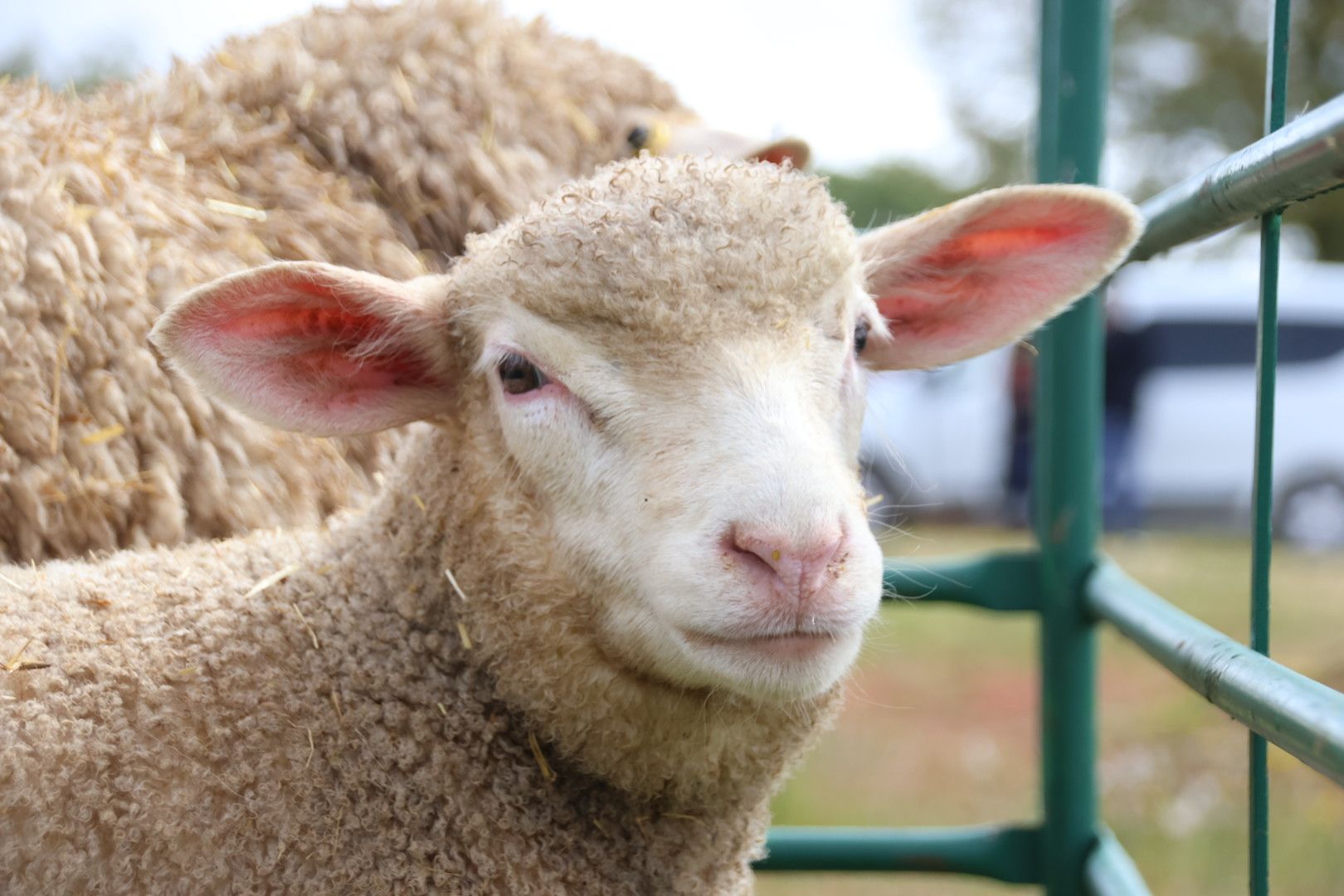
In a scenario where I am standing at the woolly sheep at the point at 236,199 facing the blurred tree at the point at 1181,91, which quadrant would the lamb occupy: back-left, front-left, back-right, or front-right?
back-right

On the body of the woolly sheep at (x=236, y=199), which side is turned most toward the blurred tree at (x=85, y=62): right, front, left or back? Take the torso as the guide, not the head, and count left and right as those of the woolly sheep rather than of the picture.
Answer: left

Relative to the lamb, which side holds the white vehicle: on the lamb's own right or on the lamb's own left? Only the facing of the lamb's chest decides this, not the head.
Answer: on the lamb's own left

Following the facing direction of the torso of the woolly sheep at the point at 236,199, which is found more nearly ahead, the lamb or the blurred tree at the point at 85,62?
the lamb

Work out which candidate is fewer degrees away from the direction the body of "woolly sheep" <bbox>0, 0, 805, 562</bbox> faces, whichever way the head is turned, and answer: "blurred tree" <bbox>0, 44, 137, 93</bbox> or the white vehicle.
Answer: the white vehicle

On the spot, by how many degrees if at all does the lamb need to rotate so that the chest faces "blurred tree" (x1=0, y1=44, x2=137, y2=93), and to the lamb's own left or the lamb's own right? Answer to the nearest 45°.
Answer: approximately 135° to the lamb's own left

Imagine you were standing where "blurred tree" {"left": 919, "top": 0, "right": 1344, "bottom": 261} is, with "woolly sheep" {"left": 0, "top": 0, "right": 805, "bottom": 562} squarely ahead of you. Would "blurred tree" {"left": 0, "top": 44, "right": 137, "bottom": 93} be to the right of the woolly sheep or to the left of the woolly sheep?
right

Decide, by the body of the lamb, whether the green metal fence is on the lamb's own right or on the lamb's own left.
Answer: on the lamb's own left

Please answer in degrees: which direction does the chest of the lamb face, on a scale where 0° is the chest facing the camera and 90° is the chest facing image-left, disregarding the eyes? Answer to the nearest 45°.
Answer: approximately 315°

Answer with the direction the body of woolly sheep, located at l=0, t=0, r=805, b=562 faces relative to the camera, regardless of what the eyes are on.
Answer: to the viewer's right

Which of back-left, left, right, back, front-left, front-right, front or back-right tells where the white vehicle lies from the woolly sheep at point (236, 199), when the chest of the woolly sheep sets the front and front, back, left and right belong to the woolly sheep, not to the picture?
front-left

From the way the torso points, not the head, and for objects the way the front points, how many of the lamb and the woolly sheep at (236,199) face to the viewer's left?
0

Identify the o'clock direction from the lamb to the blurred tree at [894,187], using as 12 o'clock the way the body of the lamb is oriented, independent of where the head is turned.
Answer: The blurred tree is roughly at 8 o'clock from the lamb.
